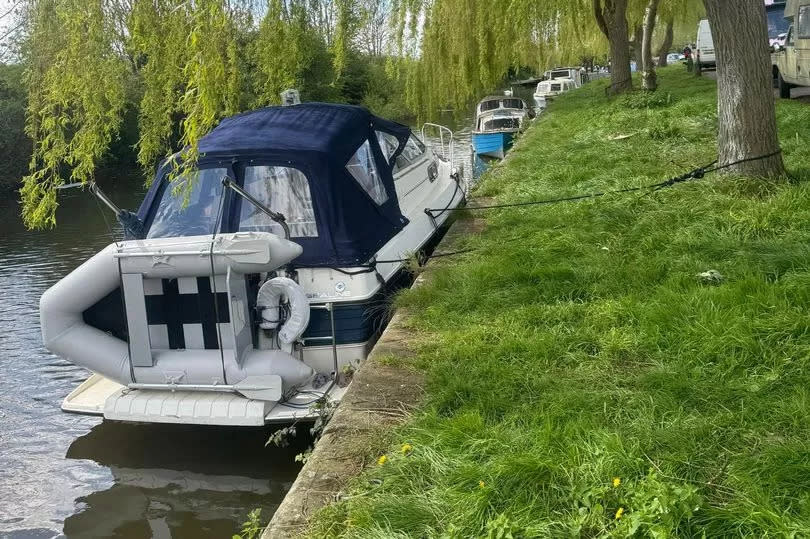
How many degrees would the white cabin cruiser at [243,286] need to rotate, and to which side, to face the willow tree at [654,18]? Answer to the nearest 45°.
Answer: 0° — it already faces it

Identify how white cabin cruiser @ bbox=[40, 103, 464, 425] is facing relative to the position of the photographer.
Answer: facing away from the viewer and to the right of the viewer

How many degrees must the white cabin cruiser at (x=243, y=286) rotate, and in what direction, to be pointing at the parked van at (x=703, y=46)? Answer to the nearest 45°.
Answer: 0° — it already faces it

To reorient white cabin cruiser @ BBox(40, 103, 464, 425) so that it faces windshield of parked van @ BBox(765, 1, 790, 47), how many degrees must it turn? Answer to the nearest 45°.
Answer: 0° — it already faces it
